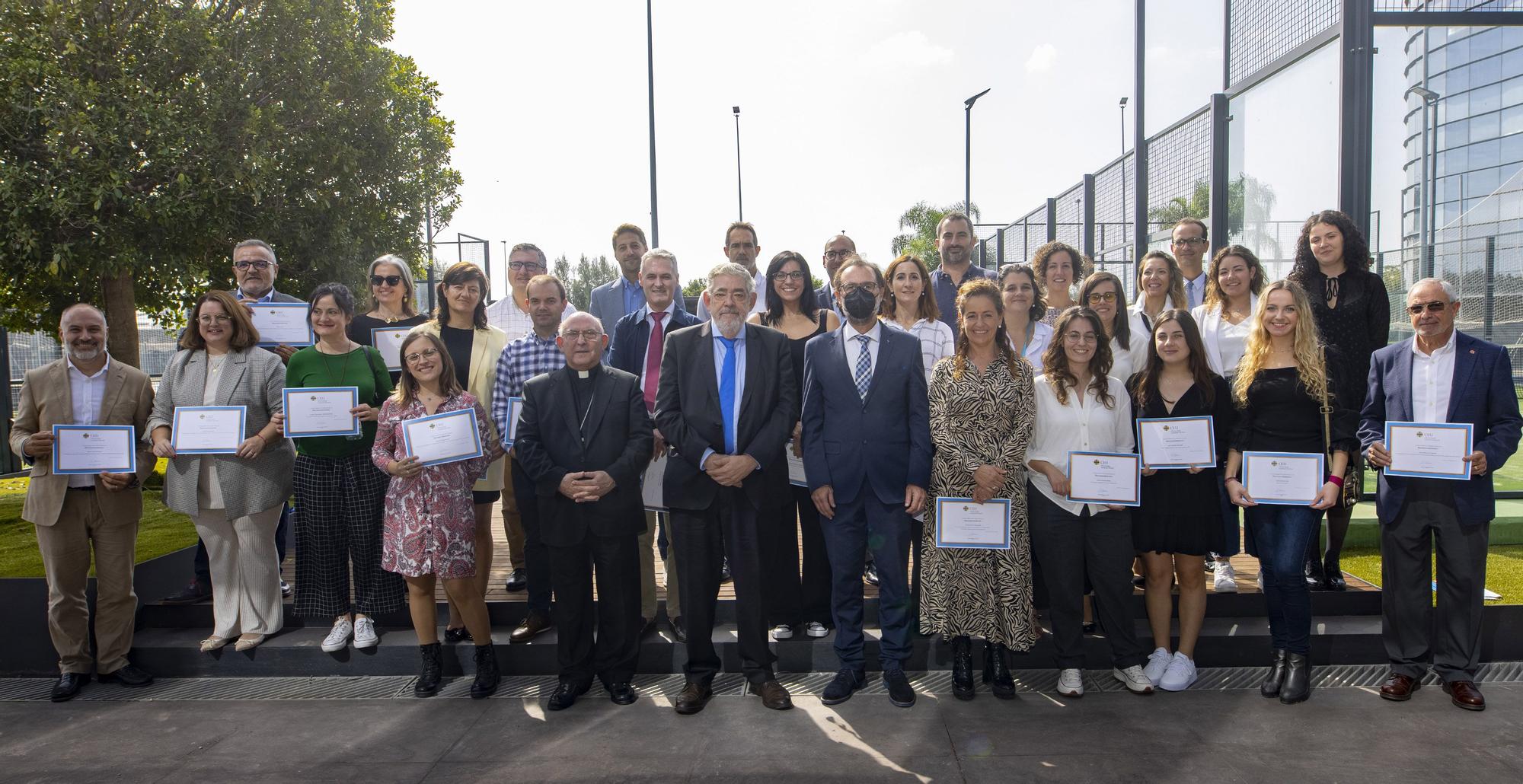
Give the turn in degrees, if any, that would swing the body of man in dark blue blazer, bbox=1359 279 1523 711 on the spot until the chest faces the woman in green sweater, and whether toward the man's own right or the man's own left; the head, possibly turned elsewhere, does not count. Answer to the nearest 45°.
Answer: approximately 45° to the man's own right

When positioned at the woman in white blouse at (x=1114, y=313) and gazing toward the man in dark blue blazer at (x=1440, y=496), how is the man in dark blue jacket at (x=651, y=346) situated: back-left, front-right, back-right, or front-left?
back-right

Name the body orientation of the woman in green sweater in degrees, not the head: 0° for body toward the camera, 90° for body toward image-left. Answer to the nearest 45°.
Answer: approximately 0°

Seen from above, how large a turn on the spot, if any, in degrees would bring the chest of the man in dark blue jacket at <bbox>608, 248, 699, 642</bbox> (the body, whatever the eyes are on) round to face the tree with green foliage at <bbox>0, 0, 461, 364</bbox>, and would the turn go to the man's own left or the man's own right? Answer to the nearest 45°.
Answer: approximately 135° to the man's own right

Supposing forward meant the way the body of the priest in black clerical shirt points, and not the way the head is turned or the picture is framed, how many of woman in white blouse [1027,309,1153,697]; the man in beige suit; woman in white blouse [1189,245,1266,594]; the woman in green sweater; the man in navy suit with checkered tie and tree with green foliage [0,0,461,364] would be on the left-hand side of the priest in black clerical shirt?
3

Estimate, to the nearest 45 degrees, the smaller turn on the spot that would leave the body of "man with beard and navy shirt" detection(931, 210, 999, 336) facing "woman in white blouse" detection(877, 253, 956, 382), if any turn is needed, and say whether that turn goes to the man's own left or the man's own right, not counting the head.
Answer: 0° — they already face them

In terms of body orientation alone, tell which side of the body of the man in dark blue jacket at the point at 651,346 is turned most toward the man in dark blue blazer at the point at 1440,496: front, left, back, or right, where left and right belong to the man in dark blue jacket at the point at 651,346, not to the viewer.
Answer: left

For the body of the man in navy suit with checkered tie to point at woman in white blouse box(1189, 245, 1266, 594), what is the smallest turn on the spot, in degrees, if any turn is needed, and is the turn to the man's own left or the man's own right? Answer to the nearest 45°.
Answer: approximately 135° to the man's own left

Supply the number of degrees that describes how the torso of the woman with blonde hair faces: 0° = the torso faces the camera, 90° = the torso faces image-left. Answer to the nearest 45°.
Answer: approximately 0°
